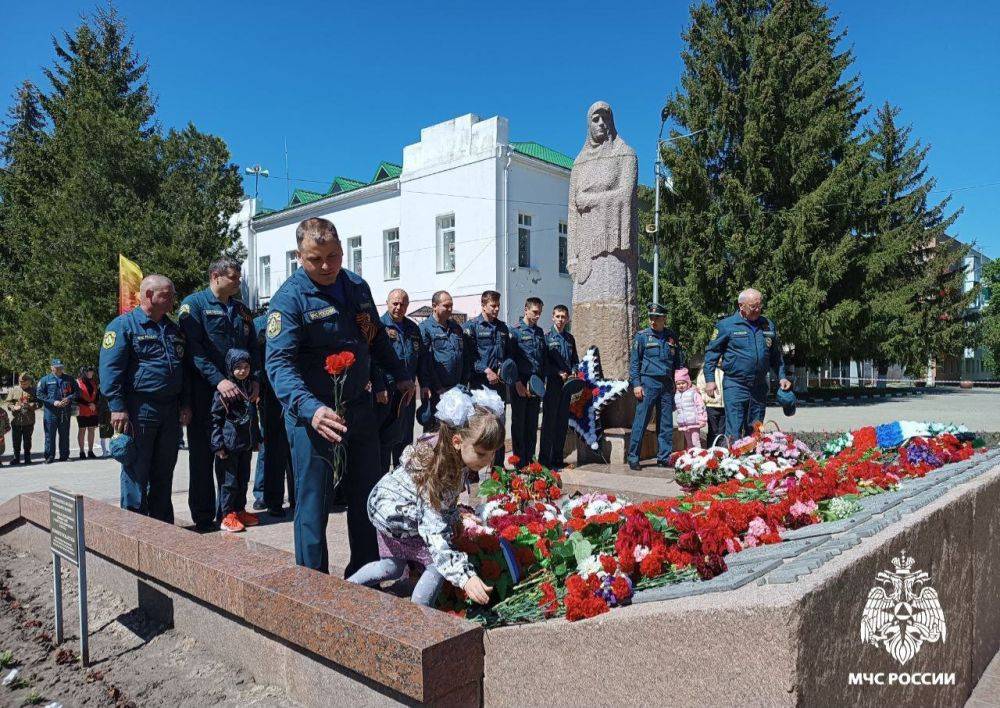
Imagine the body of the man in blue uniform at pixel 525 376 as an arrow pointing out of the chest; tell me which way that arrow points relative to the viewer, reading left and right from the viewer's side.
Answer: facing the viewer and to the right of the viewer

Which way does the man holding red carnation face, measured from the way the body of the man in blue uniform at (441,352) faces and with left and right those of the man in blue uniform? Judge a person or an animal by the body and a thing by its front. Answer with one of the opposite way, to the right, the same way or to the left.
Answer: the same way

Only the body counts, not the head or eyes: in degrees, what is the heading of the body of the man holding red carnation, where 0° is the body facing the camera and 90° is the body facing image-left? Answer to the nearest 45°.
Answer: approximately 315°

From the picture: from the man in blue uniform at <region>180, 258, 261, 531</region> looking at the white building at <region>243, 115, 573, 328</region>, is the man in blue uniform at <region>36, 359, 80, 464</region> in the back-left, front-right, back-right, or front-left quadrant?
front-left

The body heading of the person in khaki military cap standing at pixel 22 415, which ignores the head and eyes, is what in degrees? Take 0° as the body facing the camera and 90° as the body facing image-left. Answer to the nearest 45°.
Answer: approximately 0°

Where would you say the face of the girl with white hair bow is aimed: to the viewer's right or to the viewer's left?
to the viewer's right

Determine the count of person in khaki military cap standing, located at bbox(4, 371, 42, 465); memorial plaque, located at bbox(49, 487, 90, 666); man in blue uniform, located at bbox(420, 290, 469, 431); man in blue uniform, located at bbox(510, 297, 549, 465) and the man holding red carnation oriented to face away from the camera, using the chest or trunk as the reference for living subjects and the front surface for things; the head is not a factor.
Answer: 0

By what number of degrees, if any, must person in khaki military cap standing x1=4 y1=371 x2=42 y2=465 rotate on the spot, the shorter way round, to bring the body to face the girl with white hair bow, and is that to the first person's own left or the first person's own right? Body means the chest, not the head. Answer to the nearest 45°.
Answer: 0° — they already face them

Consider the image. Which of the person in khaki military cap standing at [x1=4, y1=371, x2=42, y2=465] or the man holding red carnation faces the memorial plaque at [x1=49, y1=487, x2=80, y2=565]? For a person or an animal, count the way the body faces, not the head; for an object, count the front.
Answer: the person in khaki military cap standing

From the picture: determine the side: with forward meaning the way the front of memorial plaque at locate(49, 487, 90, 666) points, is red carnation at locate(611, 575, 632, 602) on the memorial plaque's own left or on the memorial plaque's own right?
on the memorial plaque's own left

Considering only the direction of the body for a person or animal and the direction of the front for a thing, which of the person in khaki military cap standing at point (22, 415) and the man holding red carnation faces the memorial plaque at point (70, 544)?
the person in khaki military cap standing

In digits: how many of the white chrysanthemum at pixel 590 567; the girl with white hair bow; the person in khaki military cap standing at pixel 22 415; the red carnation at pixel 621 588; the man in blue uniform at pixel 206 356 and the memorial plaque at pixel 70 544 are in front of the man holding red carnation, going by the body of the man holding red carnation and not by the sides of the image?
3

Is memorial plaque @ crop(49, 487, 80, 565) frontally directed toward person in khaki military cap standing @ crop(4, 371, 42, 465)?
no

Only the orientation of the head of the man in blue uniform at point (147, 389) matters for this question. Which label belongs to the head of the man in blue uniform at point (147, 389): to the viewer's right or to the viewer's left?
to the viewer's right

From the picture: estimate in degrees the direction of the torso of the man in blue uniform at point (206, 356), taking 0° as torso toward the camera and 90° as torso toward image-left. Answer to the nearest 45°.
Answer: approximately 315°

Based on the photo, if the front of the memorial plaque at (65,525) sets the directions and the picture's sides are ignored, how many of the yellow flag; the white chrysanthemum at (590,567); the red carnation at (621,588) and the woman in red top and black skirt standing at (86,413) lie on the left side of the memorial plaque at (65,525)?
2
